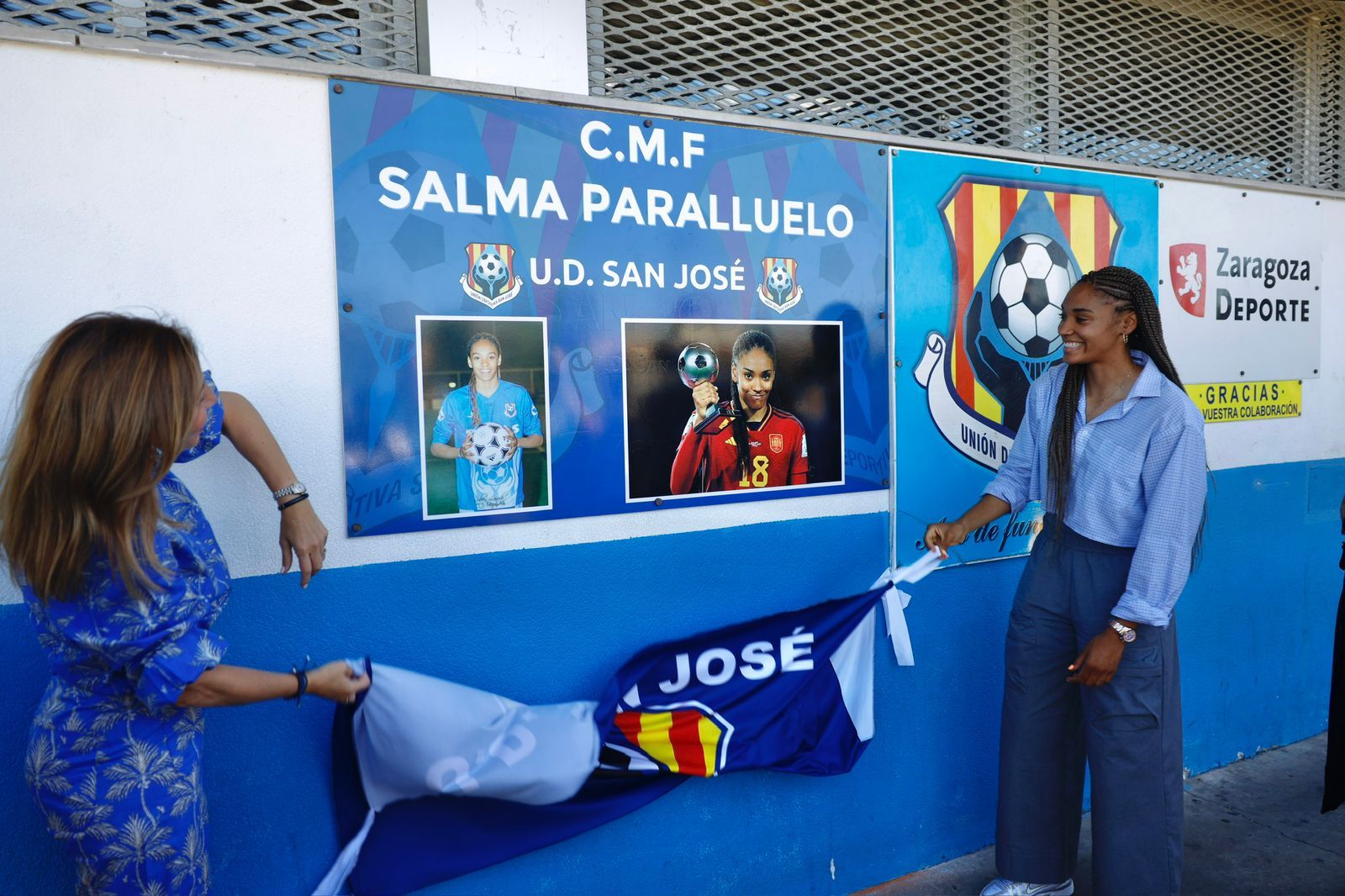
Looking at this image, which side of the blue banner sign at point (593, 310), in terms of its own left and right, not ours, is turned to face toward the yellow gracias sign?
left

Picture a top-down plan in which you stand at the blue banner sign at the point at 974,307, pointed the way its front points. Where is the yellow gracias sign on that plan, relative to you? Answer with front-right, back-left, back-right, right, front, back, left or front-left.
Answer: left

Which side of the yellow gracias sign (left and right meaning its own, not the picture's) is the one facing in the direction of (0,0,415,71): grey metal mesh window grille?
right

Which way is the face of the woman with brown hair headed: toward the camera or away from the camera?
away from the camera

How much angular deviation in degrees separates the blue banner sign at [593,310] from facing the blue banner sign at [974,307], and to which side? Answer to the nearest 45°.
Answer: approximately 90° to its left

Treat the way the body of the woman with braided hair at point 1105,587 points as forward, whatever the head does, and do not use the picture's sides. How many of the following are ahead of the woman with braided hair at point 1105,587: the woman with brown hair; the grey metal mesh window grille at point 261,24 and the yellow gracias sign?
2
